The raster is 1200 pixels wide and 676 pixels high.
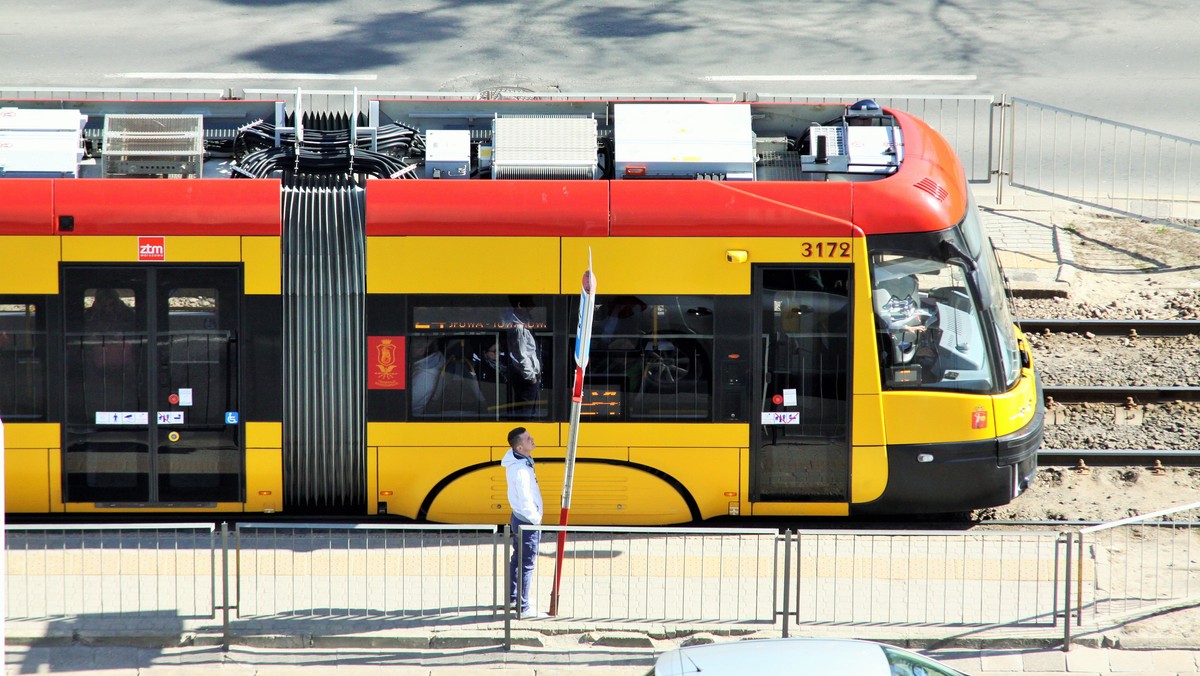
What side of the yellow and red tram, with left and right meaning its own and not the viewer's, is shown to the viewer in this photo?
right

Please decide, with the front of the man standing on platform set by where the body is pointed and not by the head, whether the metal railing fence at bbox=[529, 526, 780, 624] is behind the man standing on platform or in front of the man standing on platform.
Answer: in front

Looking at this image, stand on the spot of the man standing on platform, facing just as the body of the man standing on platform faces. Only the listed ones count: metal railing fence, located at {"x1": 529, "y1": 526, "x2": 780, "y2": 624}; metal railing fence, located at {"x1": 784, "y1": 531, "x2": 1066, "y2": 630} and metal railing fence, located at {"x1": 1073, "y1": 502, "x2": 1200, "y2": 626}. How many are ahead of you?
3

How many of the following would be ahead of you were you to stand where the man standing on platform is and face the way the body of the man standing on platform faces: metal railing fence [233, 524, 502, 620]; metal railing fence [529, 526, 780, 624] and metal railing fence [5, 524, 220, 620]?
1

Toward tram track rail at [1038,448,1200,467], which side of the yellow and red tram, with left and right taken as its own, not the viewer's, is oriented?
front

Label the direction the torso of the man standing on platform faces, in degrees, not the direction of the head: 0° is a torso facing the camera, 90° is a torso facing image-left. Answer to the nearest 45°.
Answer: approximately 270°

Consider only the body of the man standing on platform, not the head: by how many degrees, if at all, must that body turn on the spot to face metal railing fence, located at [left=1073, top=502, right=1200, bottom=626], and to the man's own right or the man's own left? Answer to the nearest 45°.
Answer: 0° — they already face it

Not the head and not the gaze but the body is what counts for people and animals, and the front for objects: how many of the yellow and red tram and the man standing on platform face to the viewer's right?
2

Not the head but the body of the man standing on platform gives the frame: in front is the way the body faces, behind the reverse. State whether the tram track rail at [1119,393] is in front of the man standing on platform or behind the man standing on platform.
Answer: in front
